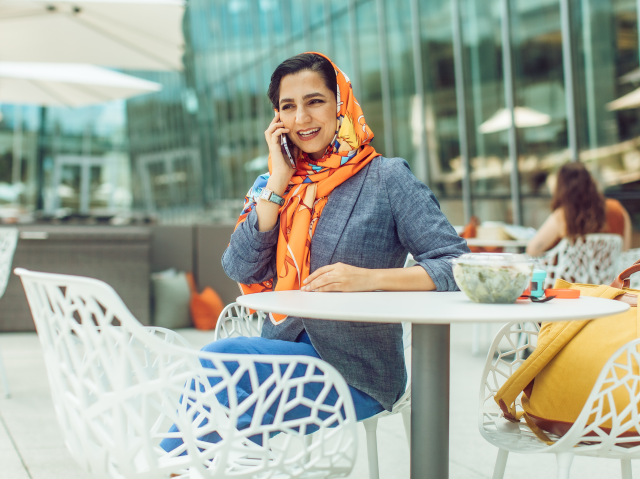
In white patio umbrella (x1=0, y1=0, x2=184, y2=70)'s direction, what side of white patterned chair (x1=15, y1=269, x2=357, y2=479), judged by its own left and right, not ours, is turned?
left

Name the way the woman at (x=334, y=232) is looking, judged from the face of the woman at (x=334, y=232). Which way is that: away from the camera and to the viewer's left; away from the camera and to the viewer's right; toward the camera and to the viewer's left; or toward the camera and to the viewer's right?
toward the camera and to the viewer's right

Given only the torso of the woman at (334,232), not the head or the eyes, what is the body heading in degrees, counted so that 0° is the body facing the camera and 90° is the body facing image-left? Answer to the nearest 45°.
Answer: approximately 45°

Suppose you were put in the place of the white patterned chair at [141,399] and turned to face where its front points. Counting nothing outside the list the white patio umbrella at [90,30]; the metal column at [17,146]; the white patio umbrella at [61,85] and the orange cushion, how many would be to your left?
4

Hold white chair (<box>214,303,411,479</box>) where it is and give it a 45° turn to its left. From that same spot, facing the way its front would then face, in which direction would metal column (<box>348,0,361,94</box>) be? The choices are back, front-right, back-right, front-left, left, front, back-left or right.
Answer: back

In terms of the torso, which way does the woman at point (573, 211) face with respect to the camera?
away from the camera

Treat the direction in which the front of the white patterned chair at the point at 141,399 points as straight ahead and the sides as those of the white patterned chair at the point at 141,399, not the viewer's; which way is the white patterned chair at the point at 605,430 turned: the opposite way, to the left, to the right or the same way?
the opposite way

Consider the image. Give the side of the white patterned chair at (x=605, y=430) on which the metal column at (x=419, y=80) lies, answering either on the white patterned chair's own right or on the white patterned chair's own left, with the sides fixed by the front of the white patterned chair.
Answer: on the white patterned chair's own right

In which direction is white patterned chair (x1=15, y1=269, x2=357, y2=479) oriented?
to the viewer's right

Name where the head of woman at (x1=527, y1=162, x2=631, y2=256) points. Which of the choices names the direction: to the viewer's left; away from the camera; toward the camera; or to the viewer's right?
away from the camera

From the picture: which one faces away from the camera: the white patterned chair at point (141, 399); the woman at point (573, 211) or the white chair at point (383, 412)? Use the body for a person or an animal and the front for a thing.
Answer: the woman

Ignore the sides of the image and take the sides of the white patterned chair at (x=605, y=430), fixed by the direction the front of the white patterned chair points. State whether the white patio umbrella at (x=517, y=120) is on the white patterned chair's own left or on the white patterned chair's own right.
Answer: on the white patterned chair's own right
